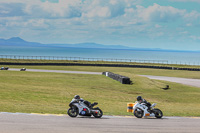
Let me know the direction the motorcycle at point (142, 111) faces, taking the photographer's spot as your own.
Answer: facing to the left of the viewer

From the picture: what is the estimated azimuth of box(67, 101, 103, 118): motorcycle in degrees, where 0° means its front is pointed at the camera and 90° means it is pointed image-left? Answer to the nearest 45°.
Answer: approximately 90°

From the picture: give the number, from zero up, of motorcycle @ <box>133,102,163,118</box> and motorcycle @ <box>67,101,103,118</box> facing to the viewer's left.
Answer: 2

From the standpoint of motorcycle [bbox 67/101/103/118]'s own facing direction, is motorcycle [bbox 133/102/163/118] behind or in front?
behind
